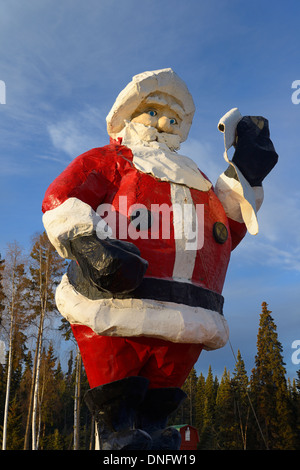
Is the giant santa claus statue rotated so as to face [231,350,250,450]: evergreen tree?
no

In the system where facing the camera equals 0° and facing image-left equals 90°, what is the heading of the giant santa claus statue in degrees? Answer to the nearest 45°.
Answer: approximately 315°

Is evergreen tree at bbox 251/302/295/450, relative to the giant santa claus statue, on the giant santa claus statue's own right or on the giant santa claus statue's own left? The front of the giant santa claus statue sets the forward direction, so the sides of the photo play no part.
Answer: on the giant santa claus statue's own left

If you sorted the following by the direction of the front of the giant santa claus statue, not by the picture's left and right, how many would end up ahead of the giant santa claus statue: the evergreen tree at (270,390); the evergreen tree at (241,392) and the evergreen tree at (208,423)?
0

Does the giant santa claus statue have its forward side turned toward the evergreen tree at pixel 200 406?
no

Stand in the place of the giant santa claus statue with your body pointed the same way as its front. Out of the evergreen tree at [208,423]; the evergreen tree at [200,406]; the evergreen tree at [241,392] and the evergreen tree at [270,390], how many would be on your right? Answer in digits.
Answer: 0

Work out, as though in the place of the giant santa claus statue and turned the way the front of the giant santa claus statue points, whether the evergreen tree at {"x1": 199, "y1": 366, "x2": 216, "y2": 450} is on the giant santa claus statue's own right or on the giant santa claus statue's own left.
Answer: on the giant santa claus statue's own left

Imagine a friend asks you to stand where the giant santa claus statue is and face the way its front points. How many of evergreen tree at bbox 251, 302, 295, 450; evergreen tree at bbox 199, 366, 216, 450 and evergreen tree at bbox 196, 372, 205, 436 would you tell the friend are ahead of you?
0
